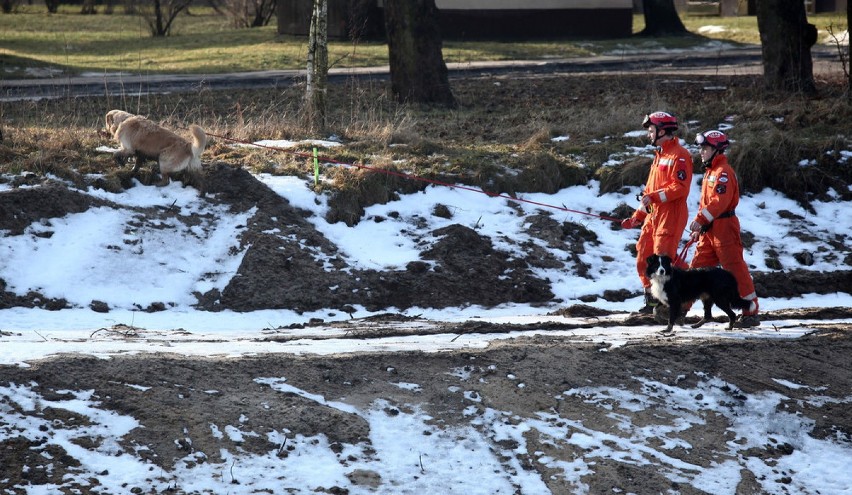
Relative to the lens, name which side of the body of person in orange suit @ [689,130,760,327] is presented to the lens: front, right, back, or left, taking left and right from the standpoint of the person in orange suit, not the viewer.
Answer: left

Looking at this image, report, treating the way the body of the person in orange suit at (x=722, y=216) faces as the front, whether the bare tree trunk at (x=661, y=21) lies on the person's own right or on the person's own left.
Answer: on the person's own right

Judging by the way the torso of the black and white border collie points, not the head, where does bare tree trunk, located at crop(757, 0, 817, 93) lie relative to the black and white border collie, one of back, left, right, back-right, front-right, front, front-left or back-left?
right

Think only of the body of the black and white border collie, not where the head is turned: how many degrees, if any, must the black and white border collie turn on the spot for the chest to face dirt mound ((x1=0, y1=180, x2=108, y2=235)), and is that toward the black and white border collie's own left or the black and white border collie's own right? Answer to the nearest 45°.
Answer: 0° — it already faces it

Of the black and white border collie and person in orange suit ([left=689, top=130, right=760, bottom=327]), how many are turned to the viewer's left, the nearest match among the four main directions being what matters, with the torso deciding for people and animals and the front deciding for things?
2

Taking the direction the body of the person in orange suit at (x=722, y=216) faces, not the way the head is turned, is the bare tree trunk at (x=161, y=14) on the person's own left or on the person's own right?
on the person's own right

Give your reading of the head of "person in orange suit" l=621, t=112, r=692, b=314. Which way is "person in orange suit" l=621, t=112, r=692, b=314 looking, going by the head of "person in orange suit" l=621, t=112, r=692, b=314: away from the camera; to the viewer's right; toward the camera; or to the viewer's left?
to the viewer's left

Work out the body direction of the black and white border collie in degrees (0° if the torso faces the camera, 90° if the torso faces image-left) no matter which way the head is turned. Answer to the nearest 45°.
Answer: approximately 90°
